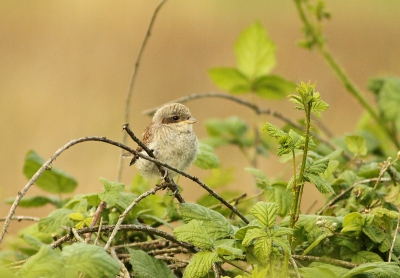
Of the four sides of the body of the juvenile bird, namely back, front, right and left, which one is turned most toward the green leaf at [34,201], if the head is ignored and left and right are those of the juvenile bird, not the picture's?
right

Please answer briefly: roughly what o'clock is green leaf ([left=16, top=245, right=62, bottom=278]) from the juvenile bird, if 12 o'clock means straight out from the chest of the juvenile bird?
The green leaf is roughly at 2 o'clock from the juvenile bird.

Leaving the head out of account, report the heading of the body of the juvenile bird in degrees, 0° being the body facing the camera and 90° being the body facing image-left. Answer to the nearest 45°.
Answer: approximately 315°

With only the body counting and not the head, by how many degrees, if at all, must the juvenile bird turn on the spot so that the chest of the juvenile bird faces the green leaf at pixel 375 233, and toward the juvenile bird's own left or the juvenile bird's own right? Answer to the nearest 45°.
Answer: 0° — it already faces it

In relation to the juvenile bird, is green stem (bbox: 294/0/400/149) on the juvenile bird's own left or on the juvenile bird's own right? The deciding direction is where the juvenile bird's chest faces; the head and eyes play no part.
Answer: on the juvenile bird's own left

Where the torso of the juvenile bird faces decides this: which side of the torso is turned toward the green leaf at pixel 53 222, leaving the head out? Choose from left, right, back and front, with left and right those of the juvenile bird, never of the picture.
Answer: right

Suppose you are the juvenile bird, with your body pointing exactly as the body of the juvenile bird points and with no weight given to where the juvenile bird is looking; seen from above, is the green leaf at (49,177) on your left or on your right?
on your right

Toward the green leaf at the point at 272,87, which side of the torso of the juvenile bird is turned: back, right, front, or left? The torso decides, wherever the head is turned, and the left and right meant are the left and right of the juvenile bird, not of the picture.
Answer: left

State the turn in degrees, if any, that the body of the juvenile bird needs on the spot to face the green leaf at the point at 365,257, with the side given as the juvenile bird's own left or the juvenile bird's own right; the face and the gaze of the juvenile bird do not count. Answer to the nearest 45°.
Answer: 0° — it already faces it

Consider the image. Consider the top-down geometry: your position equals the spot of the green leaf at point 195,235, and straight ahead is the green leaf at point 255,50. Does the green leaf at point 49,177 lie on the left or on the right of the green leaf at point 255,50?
left

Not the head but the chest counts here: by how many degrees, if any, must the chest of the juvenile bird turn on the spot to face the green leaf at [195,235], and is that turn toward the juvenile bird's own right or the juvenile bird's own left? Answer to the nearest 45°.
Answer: approximately 45° to the juvenile bird's own right
